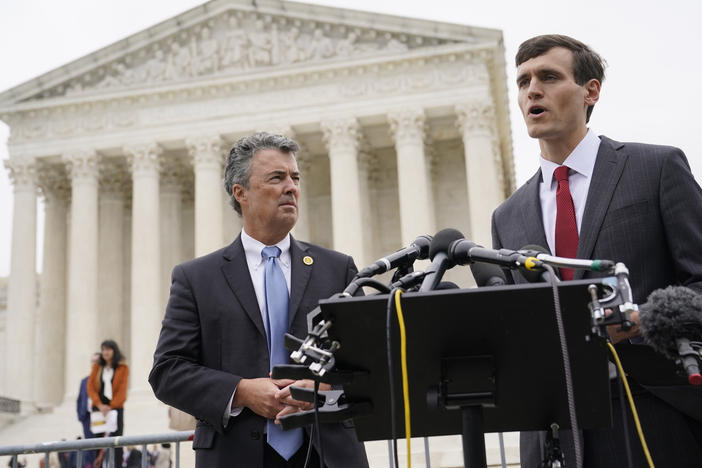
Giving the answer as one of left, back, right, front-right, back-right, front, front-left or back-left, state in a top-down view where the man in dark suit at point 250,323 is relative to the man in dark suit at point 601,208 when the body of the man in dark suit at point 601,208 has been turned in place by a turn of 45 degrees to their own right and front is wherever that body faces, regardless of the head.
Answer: front

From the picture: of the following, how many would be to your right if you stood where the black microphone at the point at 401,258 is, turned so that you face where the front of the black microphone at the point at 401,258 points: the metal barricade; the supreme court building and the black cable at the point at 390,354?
1

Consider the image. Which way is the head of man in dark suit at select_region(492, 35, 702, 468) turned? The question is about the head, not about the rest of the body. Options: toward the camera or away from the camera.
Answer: toward the camera

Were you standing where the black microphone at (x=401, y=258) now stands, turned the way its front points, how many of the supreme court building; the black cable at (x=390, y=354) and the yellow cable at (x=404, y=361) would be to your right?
2

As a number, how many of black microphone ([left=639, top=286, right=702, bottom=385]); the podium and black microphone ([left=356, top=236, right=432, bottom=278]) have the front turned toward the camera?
1

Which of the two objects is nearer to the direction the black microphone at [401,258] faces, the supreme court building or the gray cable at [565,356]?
the gray cable

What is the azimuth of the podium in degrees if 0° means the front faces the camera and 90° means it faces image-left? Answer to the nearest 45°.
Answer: approximately 0°

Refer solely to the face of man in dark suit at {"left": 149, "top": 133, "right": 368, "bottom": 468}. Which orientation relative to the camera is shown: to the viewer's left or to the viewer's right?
to the viewer's right

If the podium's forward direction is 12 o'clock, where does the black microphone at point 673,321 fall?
The black microphone is roughly at 9 o'clock from the podium.

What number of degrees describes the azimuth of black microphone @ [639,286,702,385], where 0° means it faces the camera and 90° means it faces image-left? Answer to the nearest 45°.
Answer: approximately 90°
